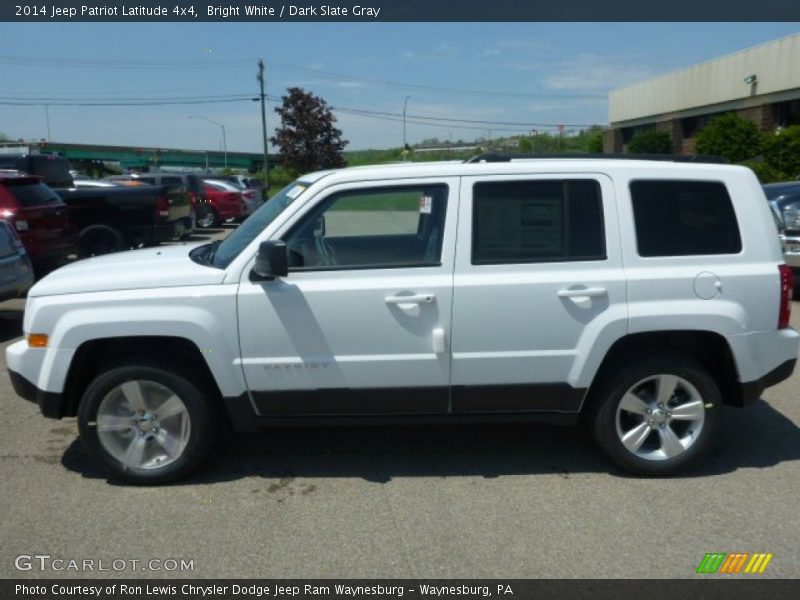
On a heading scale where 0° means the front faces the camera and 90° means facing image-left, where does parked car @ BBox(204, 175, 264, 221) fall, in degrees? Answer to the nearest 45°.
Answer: approximately 135°

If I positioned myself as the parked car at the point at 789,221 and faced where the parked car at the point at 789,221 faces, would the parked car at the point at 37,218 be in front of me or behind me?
in front

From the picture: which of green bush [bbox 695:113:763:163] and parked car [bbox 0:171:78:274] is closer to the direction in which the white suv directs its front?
the parked car

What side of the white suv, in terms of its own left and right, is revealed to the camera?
left

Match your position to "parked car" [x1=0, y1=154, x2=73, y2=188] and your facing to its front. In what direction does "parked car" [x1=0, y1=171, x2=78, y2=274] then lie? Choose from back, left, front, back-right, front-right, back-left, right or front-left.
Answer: back-left

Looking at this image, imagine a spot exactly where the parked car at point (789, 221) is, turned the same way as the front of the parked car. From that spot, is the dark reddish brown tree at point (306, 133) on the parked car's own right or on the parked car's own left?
on the parked car's own right

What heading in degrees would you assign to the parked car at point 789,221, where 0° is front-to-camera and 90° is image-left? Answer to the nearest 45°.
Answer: approximately 45°

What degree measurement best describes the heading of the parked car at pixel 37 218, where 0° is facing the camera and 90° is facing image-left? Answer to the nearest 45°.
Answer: approximately 135°

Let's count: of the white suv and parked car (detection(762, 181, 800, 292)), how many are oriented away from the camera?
0

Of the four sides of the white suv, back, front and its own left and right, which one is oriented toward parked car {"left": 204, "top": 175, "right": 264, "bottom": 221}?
right

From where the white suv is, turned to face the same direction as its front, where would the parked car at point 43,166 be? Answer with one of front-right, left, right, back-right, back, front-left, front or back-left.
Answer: front-right

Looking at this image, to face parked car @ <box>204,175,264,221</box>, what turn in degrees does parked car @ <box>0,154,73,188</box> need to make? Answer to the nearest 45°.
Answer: approximately 90° to its right
